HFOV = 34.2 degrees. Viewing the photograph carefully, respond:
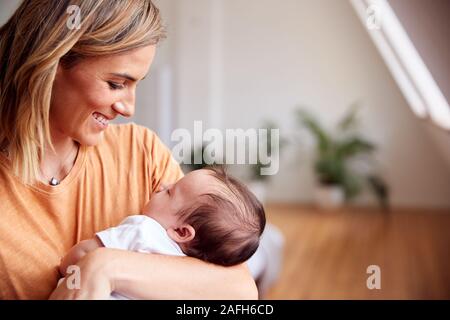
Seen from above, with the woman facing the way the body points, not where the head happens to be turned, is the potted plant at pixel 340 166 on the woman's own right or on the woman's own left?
on the woman's own left

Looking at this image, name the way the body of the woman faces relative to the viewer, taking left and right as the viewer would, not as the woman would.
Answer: facing the viewer and to the right of the viewer
